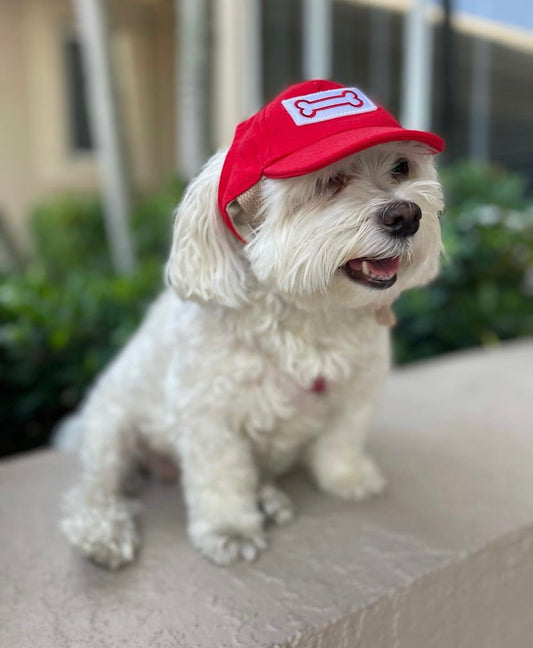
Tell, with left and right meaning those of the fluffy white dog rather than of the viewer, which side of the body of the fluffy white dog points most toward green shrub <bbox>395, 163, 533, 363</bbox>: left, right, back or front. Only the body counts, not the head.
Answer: left

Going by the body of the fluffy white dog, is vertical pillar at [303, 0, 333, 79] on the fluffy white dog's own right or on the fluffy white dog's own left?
on the fluffy white dog's own left

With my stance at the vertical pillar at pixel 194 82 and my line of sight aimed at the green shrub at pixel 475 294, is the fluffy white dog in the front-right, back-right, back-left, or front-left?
front-right

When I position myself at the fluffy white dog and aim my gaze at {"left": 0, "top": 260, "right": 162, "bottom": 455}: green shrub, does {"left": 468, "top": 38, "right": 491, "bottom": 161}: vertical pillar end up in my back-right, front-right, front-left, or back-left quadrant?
front-right

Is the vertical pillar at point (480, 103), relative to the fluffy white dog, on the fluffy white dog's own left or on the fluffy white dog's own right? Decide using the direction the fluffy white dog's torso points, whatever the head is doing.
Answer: on the fluffy white dog's own left

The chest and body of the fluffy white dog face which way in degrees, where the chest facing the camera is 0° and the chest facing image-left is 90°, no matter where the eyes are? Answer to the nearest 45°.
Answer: approximately 315°

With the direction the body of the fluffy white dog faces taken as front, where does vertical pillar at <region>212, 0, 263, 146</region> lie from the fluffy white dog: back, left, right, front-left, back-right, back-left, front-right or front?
back-left

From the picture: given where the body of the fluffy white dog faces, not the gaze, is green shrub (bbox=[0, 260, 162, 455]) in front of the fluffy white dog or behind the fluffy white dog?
behind

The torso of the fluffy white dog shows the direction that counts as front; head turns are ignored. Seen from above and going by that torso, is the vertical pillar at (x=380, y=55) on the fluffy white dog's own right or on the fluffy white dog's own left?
on the fluffy white dog's own left
